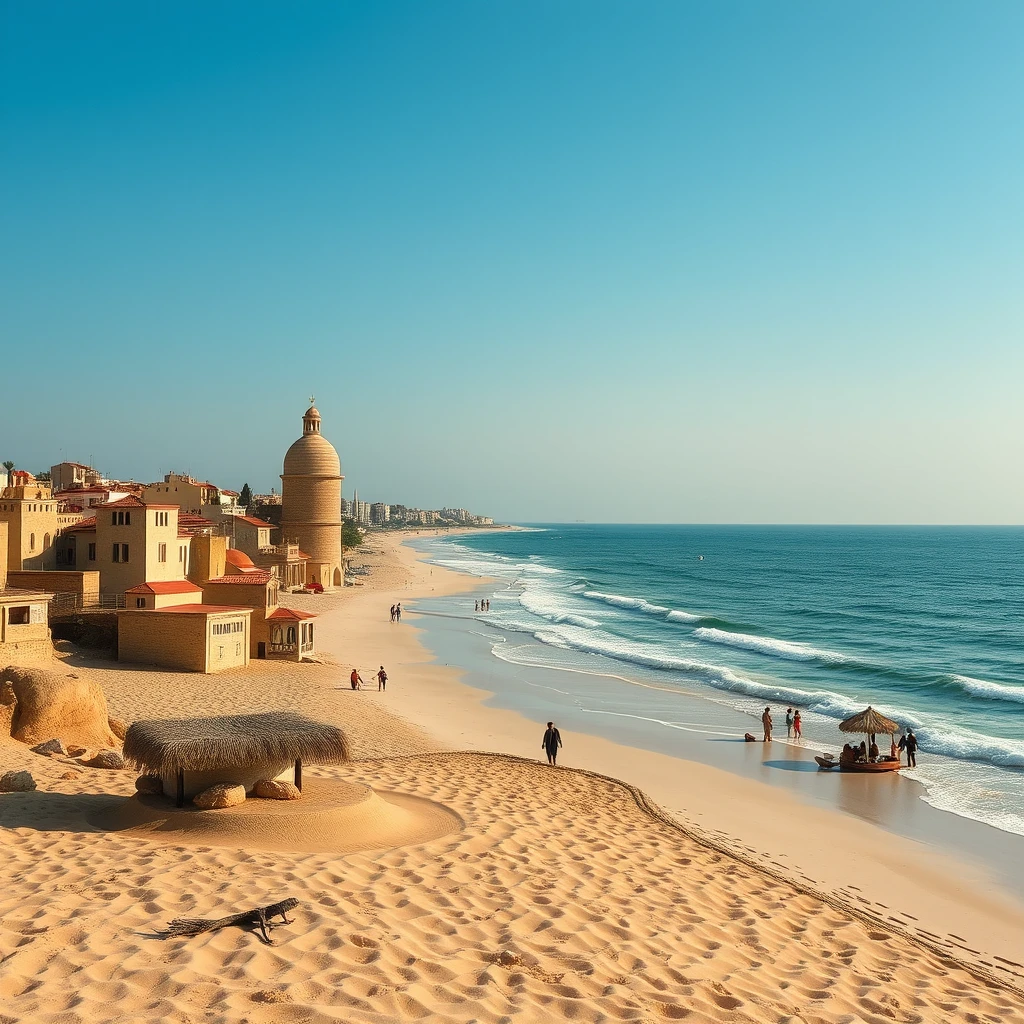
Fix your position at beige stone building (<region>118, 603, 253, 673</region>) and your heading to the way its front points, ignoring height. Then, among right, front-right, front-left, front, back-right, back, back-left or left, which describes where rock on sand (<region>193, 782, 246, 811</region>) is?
front-right

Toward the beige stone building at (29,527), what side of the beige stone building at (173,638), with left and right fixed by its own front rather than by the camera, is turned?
back

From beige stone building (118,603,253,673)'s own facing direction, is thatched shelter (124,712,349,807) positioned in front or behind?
in front

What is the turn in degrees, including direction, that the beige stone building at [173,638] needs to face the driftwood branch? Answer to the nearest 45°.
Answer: approximately 45° to its right

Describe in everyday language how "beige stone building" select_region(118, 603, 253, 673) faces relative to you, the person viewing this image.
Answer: facing the viewer and to the right of the viewer

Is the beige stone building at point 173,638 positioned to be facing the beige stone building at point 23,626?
no

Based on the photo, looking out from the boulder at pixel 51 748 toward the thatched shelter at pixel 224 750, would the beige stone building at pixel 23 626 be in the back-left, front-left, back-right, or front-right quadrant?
back-left

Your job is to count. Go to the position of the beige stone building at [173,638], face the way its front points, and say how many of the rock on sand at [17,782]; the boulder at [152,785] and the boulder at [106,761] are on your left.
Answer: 0

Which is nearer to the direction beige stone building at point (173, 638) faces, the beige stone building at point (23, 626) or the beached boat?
the beached boat

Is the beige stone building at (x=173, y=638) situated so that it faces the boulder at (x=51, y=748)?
no

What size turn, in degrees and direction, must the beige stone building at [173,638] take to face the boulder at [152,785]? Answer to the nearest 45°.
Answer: approximately 45° to its right

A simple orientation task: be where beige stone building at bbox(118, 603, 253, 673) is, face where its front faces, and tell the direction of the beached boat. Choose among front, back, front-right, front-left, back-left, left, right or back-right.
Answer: front

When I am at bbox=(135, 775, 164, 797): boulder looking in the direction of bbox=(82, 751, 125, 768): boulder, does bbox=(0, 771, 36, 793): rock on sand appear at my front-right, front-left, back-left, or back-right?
front-left

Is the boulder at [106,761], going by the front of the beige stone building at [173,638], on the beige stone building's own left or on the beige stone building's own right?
on the beige stone building's own right
